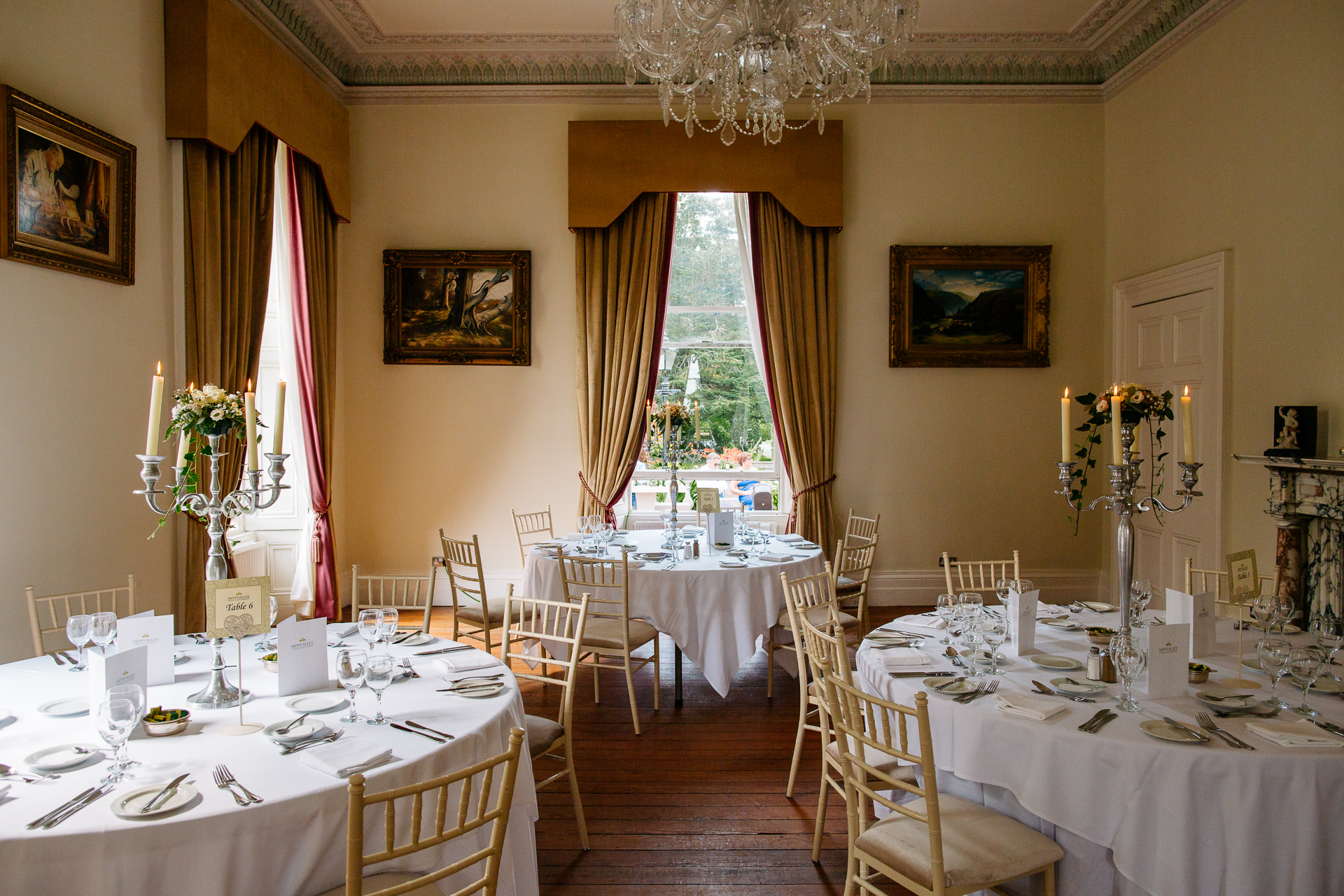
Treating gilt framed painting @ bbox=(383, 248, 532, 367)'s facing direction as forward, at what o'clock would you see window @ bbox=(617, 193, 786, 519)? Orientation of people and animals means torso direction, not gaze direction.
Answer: The window is roughly at 9 o'clock from the gilt framed painting.

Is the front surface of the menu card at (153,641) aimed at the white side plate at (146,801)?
yes

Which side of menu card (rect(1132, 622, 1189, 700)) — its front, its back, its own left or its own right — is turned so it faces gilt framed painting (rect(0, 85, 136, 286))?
right

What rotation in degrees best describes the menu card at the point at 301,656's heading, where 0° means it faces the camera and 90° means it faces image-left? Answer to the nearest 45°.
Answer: approximately 0°

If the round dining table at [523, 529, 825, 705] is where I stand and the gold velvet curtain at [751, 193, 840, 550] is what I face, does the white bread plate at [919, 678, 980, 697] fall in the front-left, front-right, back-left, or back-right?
back-right

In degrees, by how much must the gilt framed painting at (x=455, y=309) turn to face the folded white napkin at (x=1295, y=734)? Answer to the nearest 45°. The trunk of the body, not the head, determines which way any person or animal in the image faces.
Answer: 0° — it already faces it

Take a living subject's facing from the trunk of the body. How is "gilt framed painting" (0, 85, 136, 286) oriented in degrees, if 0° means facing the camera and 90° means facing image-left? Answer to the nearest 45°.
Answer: approximately 315°

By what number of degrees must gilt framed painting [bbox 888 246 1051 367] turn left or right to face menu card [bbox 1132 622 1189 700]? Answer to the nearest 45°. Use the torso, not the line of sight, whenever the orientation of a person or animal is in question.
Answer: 0° — it already faces it

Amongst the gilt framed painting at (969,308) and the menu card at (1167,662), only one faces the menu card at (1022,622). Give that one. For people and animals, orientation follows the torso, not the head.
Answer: the gilt framed painting

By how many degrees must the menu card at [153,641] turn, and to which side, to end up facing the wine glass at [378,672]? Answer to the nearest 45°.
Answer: approximately 45° to its left
